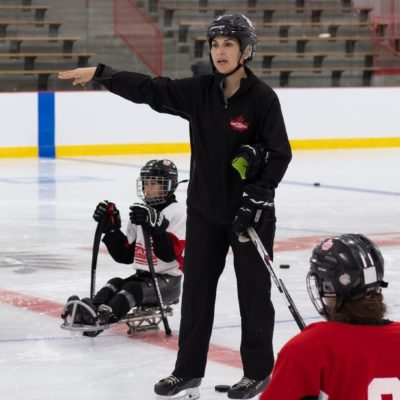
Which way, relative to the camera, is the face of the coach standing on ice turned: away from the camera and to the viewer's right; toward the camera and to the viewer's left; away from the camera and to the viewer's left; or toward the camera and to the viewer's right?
toward the camera and to the viewer's left

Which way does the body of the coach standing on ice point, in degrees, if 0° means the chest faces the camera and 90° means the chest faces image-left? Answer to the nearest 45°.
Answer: approximately 45°

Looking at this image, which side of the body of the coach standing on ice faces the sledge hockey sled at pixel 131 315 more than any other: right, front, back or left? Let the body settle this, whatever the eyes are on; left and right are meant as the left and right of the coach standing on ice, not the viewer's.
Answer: right
